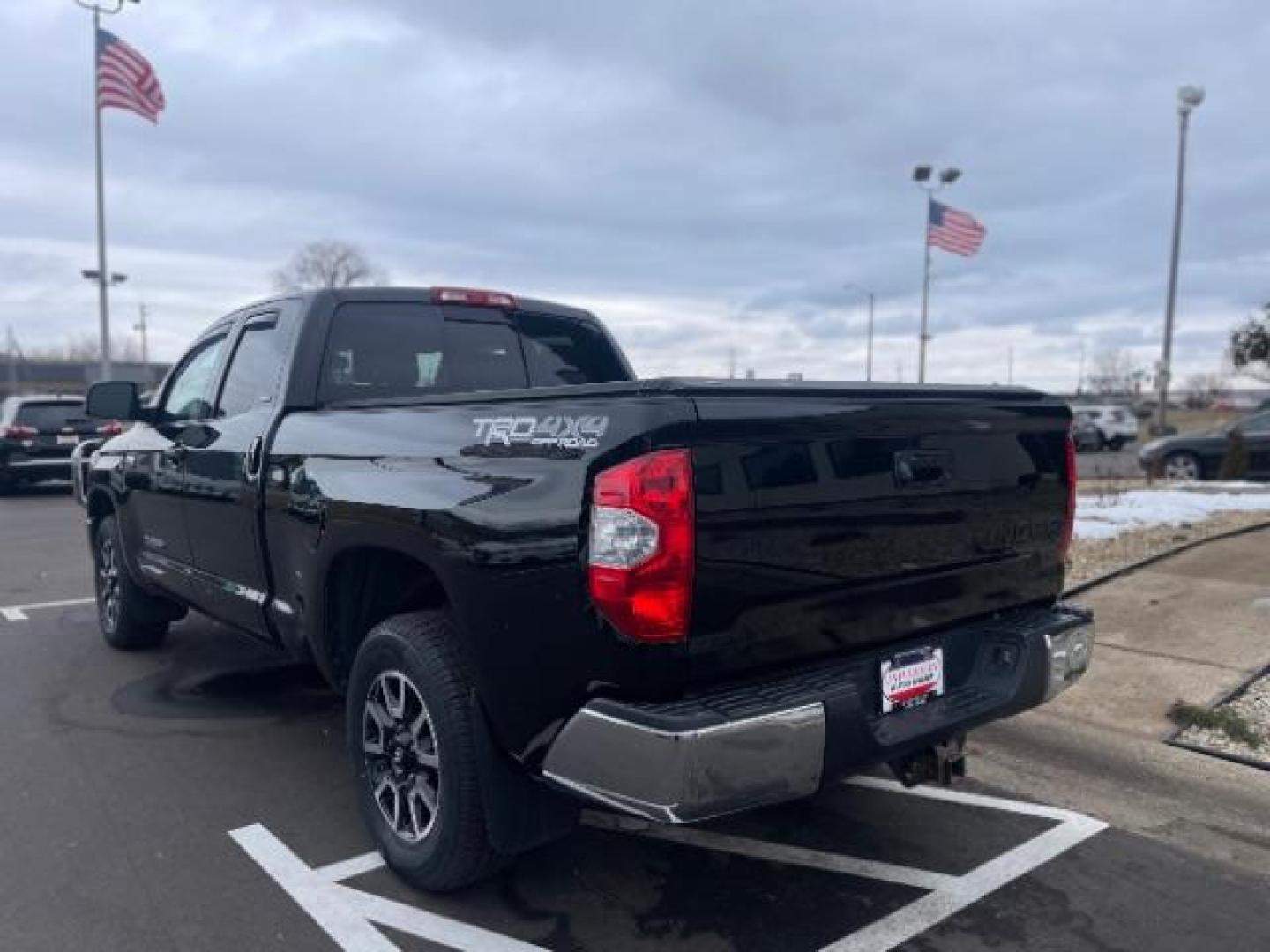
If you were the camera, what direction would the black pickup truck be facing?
facing away from the viewer and to the left of the viewer

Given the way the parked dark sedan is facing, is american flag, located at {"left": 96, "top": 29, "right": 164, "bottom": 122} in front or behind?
in front

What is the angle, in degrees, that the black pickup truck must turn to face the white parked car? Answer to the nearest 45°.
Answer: approximately 90° to its right

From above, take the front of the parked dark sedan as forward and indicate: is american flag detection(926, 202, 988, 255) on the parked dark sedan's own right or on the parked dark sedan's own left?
on the parked dark sedan's own right

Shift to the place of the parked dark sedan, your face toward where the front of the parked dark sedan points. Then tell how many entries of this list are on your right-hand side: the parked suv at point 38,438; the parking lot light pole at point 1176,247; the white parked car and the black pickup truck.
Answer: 2

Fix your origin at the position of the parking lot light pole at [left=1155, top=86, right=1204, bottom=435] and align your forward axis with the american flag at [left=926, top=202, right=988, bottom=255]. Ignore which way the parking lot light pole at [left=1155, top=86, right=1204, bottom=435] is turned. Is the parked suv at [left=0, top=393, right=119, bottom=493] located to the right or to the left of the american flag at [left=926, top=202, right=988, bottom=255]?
left

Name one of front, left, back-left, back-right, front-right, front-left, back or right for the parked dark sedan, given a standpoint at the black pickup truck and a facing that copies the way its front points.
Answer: right

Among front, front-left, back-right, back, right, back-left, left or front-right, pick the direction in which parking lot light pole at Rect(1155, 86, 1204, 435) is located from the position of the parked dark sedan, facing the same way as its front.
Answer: right

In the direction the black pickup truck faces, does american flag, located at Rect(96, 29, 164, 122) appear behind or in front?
in front

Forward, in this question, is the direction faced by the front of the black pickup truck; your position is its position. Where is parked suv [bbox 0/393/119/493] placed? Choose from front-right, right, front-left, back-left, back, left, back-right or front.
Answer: front

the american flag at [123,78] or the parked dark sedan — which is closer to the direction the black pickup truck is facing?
the american flag

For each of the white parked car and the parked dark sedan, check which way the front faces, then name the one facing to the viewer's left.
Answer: the parked dark sedan

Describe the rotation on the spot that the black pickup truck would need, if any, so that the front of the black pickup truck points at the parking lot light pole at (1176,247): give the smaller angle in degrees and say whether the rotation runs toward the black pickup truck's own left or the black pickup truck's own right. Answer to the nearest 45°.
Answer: approximately 90° to the black pickup truck's own right

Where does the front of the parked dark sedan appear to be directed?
to the viewer's left
